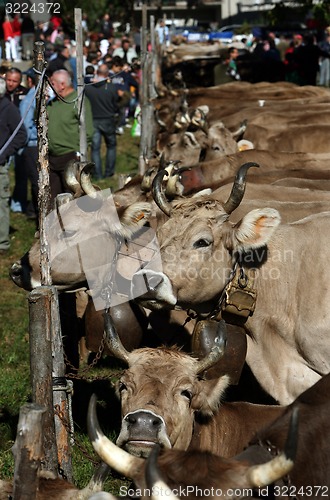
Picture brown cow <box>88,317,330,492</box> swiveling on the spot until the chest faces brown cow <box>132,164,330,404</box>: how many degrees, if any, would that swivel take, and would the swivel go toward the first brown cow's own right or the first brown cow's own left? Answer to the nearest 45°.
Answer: approximately 135° to the first brown cow's own right

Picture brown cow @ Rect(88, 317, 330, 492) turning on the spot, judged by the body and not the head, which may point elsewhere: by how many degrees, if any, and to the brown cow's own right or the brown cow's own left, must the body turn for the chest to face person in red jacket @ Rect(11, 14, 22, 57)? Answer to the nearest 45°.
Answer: approximately 135° to the brown cow's own right

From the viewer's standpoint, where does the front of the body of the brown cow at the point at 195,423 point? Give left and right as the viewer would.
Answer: facing the viewer and to the left of the viewer

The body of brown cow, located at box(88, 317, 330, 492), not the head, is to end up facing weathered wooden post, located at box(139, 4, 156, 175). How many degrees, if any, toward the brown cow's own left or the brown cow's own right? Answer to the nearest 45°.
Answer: approximately 135° to the brown cow's own right

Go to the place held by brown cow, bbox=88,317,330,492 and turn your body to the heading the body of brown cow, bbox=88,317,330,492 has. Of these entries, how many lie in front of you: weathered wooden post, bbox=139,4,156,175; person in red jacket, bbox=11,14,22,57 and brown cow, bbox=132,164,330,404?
0

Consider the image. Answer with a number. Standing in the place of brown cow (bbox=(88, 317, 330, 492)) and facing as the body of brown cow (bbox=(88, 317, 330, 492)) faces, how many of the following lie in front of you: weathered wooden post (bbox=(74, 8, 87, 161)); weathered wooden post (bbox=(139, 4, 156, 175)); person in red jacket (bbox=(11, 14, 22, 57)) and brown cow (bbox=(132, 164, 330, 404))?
0

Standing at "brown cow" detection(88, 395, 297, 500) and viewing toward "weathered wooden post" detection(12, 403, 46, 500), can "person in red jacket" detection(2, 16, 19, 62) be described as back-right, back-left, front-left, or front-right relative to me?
front-right

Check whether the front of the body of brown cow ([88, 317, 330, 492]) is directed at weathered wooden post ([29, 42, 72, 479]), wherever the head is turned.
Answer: no

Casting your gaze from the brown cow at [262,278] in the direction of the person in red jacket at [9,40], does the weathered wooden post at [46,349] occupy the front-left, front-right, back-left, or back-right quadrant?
back-left

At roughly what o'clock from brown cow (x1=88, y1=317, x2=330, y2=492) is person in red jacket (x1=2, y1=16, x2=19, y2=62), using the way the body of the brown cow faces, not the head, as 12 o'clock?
The person in red jacket is roughly at 4 o'clock from the brown cow.

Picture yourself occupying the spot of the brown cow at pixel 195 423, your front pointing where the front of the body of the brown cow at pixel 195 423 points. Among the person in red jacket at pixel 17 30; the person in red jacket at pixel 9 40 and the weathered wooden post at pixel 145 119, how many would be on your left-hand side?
0

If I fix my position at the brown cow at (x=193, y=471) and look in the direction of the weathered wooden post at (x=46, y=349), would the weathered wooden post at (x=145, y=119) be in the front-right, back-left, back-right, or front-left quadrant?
front-right
